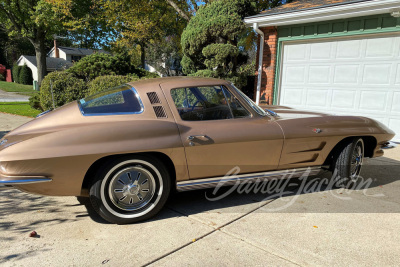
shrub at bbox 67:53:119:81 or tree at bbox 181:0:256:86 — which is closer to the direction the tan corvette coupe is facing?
the tree

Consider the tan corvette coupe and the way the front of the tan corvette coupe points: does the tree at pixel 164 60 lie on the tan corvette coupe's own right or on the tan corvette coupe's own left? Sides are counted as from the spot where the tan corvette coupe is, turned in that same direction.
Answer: on the tan corvette coupe's own left

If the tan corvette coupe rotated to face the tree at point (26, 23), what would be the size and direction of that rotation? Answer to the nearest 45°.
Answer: approximately 90° to its left

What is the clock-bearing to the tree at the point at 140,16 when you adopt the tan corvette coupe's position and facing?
The tree is roughly at 10 o'clock from the tan corvette coupe.

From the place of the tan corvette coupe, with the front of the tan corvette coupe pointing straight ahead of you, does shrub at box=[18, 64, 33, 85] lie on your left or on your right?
on your left

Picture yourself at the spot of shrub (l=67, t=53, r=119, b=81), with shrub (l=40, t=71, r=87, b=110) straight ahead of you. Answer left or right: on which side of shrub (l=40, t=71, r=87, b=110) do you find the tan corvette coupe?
left

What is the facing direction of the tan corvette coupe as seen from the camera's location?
facing away from the viewer and to the right of the viewer

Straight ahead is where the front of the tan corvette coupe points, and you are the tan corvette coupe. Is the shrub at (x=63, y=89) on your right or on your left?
on your left

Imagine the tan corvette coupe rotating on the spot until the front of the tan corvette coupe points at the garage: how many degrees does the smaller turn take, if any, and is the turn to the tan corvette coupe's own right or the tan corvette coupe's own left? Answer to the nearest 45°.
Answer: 0° — it already faces it
